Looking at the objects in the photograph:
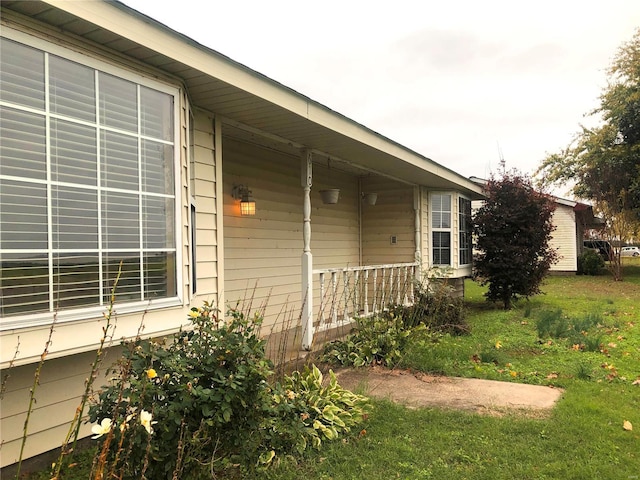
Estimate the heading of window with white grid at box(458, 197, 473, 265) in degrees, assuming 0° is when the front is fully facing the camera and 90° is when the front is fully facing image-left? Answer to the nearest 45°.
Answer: approximately 315°

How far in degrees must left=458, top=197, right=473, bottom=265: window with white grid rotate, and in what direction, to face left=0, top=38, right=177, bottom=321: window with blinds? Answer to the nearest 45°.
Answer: approximately 45° to its right

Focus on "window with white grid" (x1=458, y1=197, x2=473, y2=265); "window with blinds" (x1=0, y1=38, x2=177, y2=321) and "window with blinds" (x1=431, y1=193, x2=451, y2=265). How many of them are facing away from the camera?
0

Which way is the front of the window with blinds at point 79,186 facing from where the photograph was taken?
facing the viewer and to the right of the viewer

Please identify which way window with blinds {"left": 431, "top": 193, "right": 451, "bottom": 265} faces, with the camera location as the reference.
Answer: facing the viewer

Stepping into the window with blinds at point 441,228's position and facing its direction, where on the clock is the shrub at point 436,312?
The shrub is roughly at 12 o'clock from the window with blinds.

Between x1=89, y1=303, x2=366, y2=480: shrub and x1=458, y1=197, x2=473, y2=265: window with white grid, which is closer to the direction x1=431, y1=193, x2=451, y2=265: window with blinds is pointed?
the shrub

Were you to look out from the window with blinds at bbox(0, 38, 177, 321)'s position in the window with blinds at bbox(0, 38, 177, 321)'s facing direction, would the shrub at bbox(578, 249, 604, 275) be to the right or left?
on its left

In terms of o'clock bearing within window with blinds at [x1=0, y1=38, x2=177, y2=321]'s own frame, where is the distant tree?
The distant tree is roughly at 10 o'clock from the window with blinds.

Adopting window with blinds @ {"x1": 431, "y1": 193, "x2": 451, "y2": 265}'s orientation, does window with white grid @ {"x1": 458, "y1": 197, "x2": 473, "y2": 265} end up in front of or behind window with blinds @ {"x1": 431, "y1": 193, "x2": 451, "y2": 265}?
behind
